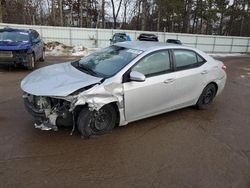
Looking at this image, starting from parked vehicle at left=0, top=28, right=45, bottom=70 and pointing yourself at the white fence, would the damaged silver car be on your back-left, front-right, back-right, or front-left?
back-right

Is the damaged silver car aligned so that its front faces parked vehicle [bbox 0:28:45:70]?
no

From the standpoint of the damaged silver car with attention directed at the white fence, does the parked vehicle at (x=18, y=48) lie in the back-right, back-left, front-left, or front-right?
front-left

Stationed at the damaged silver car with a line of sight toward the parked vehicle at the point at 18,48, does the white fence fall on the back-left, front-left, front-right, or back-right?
front-right

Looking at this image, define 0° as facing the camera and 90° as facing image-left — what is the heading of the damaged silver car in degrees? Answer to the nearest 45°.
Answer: approximately 45°

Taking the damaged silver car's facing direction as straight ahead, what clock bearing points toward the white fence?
The white fence is roughly at 4 o'clock from the damaged silver car.
